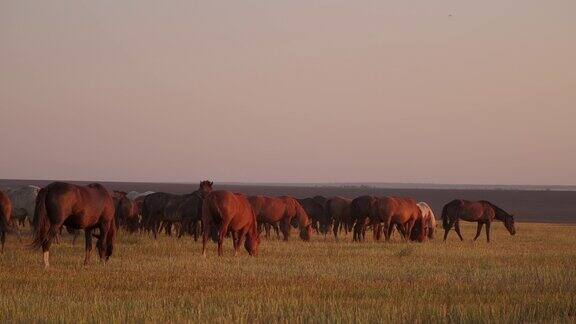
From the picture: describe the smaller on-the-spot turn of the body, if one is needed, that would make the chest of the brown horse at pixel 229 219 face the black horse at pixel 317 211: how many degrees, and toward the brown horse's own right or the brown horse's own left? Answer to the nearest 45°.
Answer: approximately 45° to the brown horse's own left

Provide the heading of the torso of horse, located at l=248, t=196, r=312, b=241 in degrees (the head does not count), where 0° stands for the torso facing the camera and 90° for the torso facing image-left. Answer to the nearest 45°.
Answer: approximately 270°

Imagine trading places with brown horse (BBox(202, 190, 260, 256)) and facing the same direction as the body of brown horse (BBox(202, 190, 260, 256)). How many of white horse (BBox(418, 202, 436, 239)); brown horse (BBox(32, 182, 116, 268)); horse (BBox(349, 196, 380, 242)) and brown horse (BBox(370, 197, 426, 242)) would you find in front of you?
3

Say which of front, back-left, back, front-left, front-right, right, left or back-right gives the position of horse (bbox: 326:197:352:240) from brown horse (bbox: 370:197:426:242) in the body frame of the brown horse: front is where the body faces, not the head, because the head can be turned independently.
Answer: back-left

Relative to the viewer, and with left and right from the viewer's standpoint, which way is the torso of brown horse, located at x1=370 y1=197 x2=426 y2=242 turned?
facing to the right of the viewer

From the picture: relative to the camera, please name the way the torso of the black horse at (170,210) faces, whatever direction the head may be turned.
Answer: to the viewer's right
